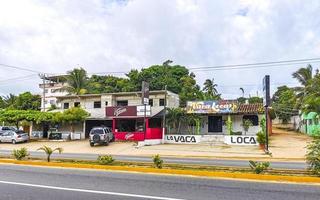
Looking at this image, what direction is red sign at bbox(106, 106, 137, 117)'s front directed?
toward the camera

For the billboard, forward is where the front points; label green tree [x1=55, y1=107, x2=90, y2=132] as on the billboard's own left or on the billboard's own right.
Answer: on the billboard's own right

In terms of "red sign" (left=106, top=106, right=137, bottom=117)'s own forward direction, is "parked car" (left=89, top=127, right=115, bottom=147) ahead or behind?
ahead

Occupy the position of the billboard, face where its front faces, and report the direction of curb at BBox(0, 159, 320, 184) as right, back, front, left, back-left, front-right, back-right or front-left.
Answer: front

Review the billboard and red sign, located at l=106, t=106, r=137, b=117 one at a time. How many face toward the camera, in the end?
2

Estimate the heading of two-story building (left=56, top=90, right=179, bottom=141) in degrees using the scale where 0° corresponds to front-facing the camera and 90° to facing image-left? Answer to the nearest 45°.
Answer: approximately 0°

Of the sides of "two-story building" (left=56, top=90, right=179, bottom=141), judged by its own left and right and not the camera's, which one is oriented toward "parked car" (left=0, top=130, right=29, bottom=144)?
right

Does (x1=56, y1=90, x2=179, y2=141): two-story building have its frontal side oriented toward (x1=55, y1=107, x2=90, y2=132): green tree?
no

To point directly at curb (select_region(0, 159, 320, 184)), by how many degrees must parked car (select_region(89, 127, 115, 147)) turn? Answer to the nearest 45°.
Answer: approximately 135° to its right

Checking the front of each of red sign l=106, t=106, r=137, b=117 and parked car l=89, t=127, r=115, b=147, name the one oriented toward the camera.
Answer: the red sign

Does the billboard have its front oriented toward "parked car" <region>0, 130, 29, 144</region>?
no

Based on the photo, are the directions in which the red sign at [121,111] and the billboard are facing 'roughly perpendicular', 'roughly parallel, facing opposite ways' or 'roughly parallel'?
roughly parallel

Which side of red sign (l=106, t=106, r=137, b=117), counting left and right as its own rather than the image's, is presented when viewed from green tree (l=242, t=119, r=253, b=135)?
left

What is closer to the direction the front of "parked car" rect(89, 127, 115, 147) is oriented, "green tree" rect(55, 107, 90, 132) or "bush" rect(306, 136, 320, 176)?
the green tree

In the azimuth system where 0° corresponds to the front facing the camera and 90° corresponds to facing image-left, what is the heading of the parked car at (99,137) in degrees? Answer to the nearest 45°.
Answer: approximately 225°

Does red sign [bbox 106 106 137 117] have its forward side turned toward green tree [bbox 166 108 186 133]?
no

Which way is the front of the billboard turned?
toward the camera

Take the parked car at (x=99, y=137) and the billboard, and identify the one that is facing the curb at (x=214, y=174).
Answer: the billboard

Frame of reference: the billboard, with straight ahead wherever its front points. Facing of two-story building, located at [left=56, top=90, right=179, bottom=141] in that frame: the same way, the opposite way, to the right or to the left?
the same way
